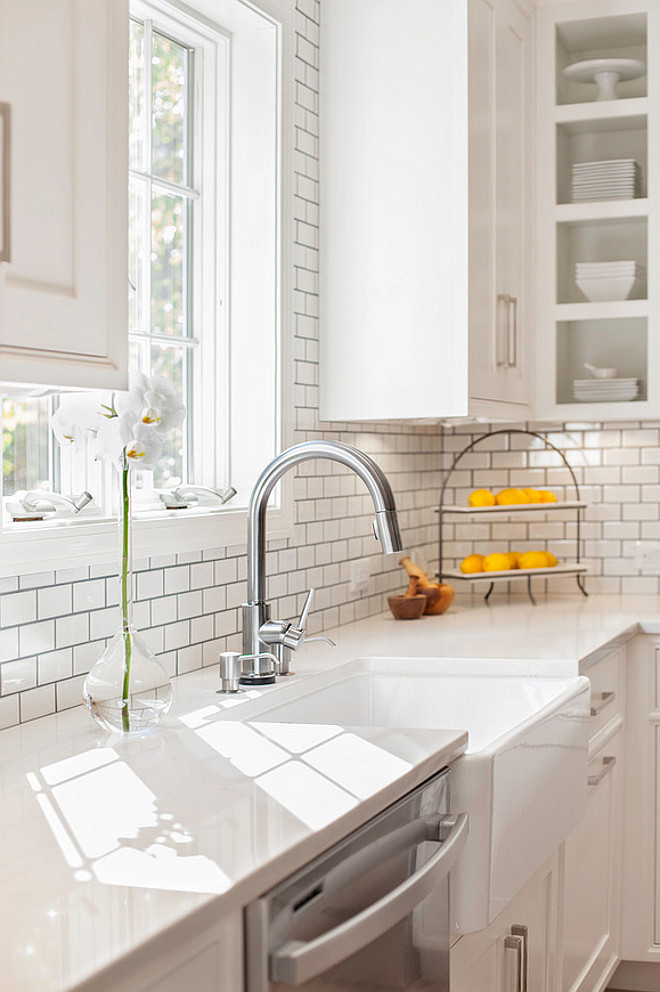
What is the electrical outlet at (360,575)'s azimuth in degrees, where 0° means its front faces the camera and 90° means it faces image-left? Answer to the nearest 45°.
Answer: approximately 315°

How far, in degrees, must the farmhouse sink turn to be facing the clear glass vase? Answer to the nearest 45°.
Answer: approximately 90° to its right

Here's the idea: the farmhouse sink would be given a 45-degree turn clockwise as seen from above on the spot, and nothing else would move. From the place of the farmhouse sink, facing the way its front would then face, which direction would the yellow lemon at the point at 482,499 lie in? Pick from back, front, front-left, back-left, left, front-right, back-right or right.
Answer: back

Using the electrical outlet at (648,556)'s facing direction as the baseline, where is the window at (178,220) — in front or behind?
in front

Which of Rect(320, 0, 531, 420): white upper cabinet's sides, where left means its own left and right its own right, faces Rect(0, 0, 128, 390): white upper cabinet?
right

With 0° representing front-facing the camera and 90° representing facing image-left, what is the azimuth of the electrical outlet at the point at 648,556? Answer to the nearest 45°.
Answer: approximately 0°
